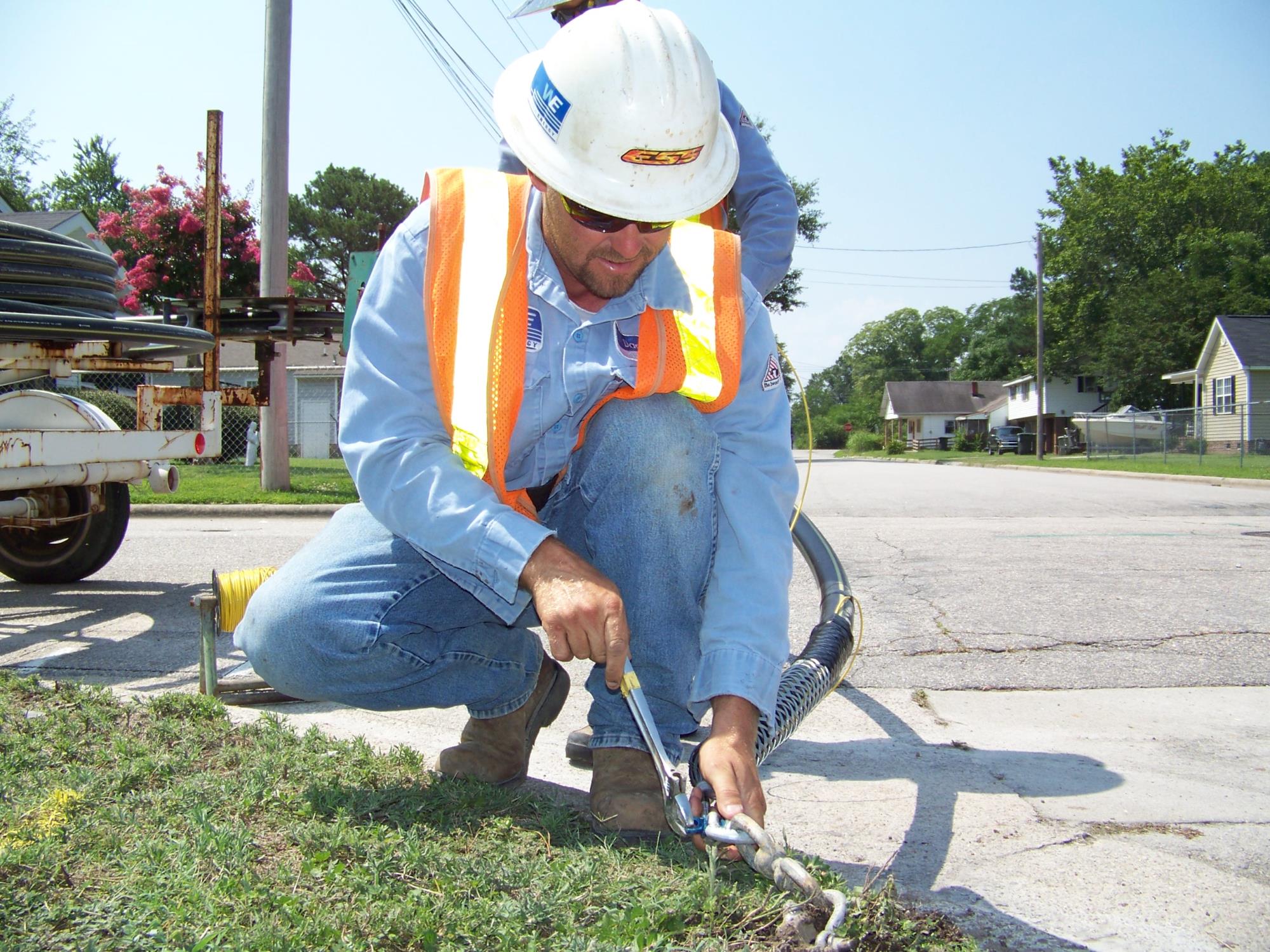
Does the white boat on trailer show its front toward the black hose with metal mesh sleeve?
no

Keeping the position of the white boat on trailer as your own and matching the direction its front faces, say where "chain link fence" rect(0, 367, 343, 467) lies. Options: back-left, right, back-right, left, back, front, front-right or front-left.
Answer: front-left

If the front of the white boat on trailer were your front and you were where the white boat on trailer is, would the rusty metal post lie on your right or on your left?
on your left

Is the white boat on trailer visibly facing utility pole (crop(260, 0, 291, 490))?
no

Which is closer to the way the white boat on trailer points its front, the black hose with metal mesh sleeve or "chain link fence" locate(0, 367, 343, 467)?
the chain link fence

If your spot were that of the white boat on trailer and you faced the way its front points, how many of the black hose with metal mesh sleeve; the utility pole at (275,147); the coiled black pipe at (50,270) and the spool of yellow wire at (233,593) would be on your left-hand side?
4

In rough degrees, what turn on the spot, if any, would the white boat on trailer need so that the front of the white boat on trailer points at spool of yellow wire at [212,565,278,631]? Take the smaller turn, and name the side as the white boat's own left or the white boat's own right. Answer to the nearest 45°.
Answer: approximately 90° to the white boat's own left

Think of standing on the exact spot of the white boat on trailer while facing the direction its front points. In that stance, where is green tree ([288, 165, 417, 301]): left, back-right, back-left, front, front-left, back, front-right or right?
front

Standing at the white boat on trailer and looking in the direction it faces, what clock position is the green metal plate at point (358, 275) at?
The green metal plate is roughly at 9 o'clock from the white boat on trailer.

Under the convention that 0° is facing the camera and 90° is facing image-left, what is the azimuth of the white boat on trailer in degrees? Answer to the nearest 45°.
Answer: approximately 90°

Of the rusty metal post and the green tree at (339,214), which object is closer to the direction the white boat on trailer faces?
the green tree
